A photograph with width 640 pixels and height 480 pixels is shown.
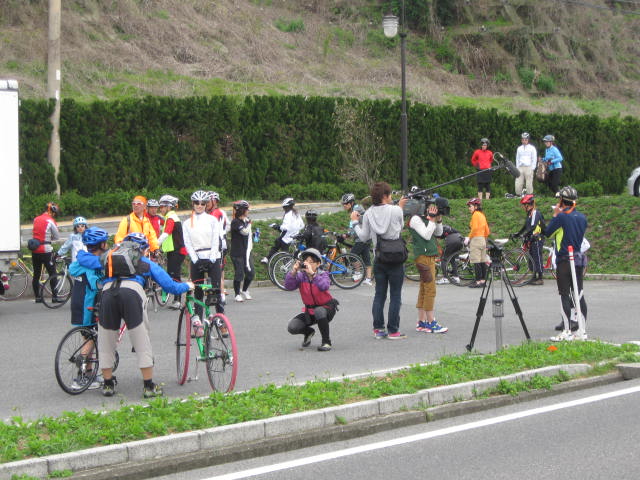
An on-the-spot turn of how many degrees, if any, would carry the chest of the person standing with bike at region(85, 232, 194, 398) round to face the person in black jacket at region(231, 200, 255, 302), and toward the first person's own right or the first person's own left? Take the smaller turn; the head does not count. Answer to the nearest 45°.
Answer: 0° — they already face them

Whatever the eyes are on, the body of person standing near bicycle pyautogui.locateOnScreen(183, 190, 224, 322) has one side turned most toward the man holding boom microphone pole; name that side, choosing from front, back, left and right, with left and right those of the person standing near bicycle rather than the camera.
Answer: left

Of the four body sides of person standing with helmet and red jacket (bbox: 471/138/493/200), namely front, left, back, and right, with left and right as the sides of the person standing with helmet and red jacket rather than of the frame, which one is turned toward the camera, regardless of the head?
front

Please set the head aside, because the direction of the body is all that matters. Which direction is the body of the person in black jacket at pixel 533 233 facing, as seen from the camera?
to the viewer's left

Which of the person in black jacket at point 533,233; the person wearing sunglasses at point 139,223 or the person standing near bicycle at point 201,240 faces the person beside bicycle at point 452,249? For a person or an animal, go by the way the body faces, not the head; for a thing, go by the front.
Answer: the person in black jacket

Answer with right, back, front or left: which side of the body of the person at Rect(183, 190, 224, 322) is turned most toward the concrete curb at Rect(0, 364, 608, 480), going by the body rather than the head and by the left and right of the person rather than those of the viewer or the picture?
front

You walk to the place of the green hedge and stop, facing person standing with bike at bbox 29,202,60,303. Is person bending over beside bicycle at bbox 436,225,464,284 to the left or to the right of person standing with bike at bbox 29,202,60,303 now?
left

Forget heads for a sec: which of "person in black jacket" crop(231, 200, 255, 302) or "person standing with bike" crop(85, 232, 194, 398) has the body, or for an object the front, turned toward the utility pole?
the person standing with bike

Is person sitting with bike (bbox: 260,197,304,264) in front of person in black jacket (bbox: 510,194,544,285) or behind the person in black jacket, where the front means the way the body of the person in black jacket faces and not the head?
in front

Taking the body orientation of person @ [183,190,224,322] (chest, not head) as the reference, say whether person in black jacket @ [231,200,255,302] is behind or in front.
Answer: behind

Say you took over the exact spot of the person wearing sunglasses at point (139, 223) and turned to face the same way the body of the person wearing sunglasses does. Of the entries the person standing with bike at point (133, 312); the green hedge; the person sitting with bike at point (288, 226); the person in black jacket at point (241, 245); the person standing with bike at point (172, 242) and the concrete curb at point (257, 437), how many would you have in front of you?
2

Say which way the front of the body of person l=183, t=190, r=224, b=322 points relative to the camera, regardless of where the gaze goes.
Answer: toward the camera

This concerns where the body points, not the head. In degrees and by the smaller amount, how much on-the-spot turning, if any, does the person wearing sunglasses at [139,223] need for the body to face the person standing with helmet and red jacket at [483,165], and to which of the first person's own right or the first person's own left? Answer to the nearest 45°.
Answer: approximately 135° to the first person's own left

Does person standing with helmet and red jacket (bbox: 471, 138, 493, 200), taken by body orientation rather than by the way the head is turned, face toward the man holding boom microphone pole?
yes

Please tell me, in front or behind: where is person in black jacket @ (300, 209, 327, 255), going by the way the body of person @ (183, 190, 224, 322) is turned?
behind

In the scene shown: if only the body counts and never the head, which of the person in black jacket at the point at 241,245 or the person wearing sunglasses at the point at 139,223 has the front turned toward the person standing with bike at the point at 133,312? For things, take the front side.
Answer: the person wearing sunglasses

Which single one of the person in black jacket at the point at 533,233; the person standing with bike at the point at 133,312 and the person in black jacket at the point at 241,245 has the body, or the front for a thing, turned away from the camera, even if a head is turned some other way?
the person standing with bike

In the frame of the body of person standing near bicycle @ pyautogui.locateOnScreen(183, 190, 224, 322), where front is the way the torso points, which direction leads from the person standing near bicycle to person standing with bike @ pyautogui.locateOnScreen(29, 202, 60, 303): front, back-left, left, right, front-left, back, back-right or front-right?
back-right

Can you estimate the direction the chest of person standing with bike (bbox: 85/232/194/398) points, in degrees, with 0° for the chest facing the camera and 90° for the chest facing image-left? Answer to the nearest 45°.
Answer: approximately 180°
